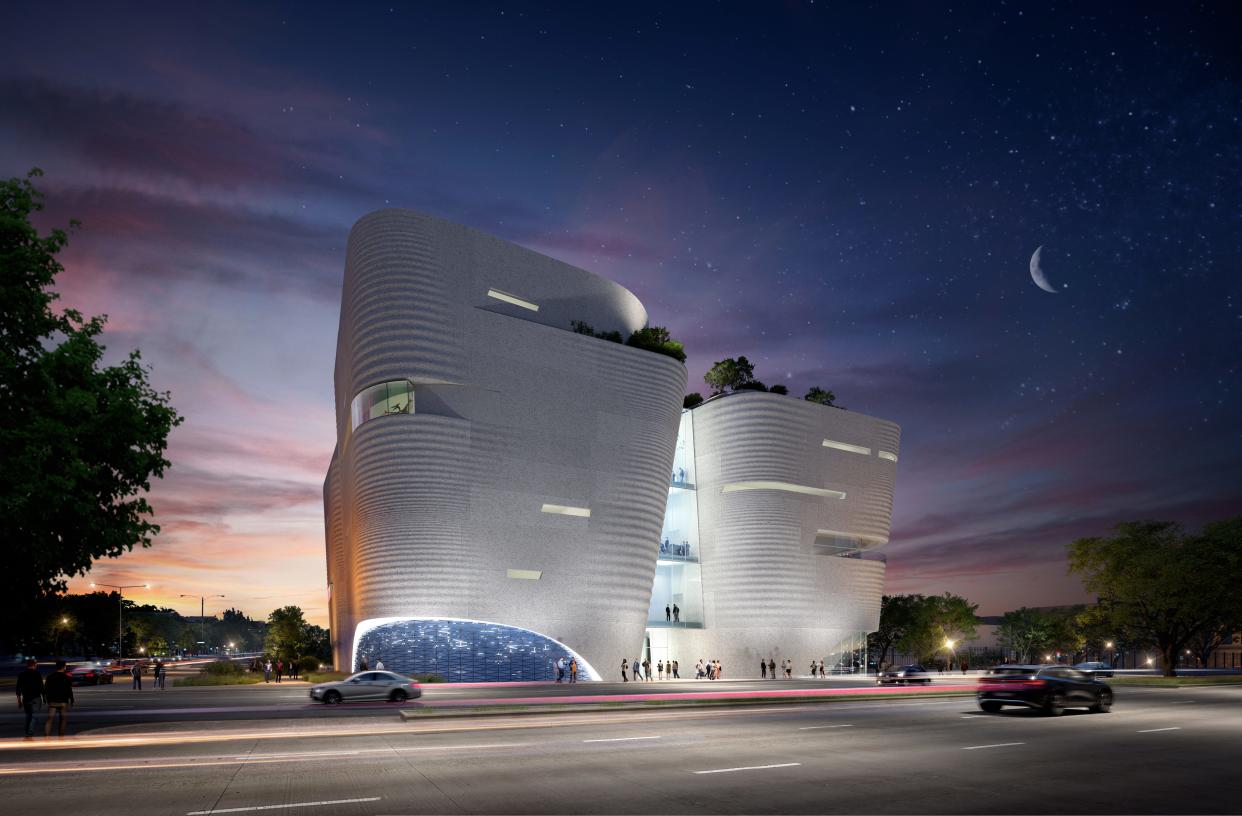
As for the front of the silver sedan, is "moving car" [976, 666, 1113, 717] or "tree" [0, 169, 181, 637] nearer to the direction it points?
the tree

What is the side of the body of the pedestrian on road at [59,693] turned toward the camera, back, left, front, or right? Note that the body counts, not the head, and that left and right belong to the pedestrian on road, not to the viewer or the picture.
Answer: back

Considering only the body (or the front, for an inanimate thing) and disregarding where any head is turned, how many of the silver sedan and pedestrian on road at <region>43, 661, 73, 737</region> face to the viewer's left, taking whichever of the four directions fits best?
1

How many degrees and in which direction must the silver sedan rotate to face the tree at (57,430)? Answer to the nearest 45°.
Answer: approximately 45° to its left

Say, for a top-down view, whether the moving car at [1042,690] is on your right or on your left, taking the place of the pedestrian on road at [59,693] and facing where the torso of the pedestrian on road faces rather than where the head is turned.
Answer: on your right

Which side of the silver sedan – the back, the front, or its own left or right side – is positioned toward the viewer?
left

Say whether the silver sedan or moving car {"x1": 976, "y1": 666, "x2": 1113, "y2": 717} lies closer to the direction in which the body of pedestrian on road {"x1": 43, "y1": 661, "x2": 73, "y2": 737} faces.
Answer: the silver sedan

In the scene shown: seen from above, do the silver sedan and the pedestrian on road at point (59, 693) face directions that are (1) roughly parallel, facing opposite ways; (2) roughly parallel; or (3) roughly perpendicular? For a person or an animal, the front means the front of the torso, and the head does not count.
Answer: roughly perpendicular

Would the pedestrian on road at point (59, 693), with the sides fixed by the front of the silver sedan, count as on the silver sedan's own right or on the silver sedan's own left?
on the silver sedan's own left
